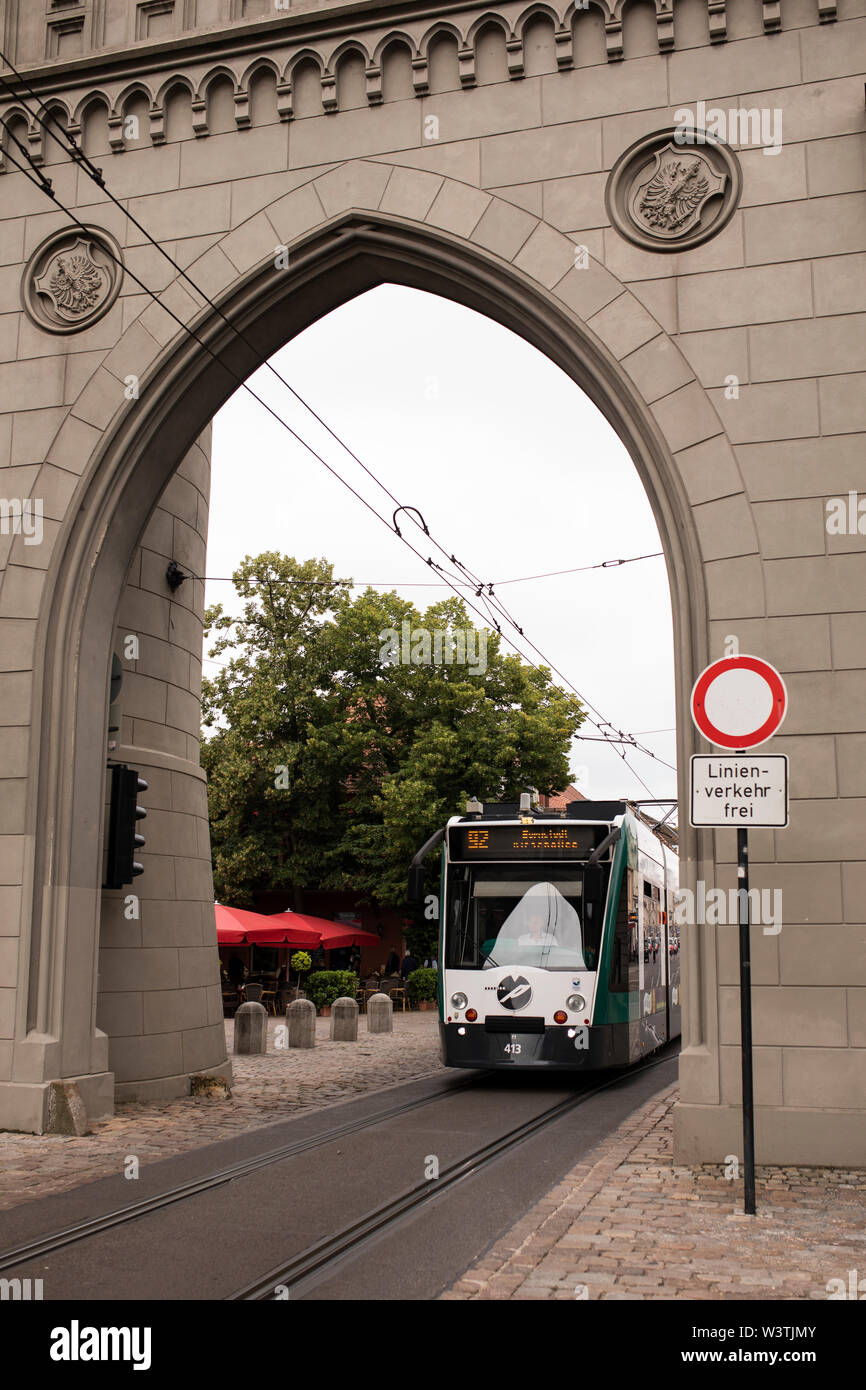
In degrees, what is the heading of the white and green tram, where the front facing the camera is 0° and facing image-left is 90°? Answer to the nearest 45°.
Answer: approximately 0°

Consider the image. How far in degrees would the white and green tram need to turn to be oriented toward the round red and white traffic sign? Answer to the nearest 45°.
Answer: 0° — it already faces it

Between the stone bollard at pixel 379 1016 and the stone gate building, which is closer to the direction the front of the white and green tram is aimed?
the stone gate building

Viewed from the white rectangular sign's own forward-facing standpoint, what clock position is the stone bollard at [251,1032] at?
The stone bollard is roughly at 5 o'clock from the white rectangular sign.

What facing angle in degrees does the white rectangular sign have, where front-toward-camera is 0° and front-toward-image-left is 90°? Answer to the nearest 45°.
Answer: approximately 0°

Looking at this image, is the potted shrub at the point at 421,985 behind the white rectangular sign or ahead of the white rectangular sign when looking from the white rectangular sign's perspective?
behind

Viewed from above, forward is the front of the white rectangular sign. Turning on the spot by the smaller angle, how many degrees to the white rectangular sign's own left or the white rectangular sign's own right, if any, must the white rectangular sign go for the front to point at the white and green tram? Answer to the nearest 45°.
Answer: approximately 180°
